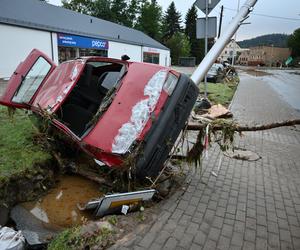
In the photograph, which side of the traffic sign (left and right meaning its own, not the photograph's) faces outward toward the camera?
back

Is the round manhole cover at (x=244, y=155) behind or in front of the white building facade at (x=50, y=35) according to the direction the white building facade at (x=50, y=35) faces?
in front

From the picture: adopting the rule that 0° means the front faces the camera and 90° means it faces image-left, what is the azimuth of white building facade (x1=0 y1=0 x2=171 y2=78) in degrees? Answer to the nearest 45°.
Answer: approximately 315°

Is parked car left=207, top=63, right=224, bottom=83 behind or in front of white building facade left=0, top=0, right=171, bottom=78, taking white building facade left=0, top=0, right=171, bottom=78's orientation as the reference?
in front

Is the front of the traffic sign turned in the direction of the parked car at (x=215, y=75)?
yes

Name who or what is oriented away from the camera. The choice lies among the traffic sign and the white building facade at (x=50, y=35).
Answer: the traffic sign

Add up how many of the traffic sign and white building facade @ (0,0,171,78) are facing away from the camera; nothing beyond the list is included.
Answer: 1

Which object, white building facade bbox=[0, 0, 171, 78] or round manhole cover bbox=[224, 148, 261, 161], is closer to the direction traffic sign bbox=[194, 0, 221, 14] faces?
the white building facade

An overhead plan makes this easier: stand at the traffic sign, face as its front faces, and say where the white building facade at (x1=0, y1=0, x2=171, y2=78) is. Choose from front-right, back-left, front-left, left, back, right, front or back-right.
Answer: front-left

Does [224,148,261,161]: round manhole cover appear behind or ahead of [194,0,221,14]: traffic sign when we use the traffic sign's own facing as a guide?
behind

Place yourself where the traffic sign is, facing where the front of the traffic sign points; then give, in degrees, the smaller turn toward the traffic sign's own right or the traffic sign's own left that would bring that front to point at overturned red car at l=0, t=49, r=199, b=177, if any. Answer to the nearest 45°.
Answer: approximately 180°
